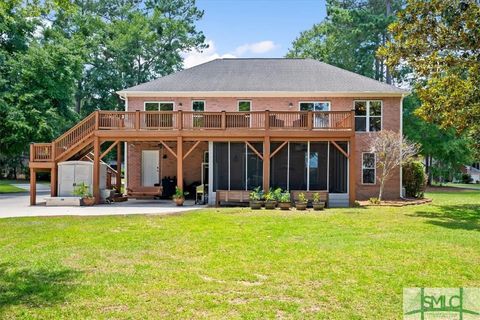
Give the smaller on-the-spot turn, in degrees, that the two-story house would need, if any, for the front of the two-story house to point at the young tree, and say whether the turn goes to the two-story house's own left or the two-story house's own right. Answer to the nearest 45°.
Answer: approximately 90° to the two-story house's own right

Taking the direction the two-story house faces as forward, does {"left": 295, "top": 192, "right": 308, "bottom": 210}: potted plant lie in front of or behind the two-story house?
behind

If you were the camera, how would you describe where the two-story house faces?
facing away from the viewer

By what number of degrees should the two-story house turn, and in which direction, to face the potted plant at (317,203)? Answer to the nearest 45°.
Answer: approximately 135° to its right

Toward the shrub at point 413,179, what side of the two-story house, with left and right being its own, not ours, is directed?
right
